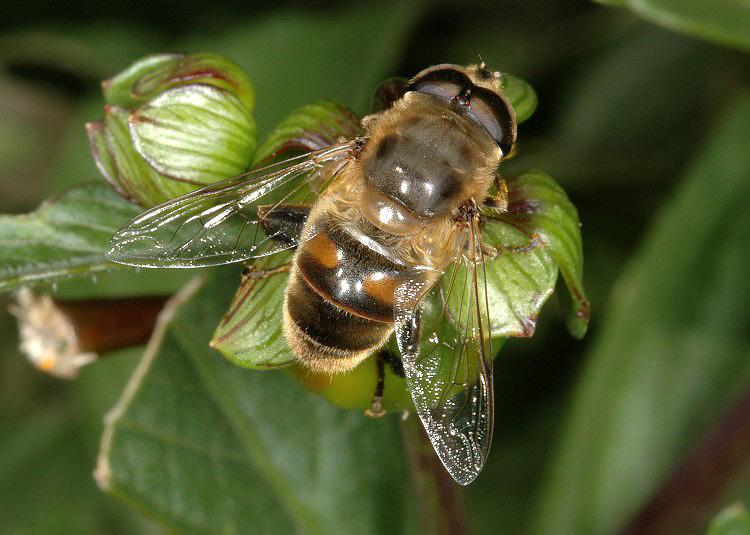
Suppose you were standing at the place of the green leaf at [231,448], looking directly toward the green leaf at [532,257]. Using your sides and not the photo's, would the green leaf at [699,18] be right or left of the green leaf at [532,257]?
left

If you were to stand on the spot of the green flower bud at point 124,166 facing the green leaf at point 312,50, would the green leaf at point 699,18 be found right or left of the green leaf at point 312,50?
right

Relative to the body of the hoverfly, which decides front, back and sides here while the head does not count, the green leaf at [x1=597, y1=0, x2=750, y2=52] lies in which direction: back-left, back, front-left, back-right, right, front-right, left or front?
front

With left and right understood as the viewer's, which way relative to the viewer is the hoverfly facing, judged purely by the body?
facing away from the viewer and to the right of the viewer
